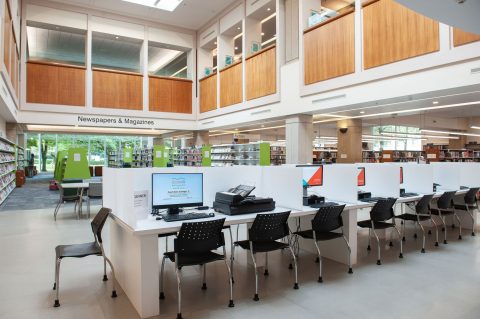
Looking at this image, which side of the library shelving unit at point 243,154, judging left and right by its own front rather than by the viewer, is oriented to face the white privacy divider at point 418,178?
left

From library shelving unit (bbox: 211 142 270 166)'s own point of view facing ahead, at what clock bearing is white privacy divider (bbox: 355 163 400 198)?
The white privacy divider is roughly at 10 o'clock from the library shelving unit.

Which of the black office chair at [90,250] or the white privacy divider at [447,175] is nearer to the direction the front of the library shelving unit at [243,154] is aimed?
the black office chair

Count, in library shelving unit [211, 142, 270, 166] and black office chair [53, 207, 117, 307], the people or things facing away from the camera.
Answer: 0

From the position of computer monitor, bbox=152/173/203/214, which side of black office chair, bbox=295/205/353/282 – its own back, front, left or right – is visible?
left

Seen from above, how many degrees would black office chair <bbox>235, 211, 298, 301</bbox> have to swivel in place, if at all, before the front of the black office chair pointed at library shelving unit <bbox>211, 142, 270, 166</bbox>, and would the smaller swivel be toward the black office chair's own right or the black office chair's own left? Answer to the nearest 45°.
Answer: approximately 45° to the black office chair's own right

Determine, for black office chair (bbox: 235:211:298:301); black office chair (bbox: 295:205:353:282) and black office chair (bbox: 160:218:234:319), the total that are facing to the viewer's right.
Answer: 0

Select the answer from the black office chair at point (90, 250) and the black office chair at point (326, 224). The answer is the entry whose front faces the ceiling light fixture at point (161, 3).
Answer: the black office chair at point (326, 224)

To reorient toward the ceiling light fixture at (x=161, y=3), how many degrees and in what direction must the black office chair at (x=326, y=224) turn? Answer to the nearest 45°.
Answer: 0° — it already faces it

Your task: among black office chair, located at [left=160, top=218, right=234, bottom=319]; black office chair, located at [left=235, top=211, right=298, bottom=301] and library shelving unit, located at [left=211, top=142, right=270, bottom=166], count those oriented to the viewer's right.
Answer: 0

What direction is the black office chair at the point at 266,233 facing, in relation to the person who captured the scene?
facing away from the viewer and to the left of the viewer

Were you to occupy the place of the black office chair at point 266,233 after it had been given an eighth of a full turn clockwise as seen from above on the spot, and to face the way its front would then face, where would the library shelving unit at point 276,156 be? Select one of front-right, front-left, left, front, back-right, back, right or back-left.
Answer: front

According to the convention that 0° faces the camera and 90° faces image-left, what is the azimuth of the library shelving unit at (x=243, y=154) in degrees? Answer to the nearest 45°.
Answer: approximately 45°

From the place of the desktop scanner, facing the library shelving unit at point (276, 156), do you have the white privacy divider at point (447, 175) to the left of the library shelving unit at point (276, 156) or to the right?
right

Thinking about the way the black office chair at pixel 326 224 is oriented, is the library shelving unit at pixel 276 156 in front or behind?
in front

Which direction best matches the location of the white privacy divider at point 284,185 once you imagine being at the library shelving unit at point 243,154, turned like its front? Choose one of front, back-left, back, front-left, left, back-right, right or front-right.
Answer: front-left

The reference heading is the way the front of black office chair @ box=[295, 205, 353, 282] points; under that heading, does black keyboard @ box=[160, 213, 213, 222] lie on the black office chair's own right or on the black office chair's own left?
on the black office chair's own left

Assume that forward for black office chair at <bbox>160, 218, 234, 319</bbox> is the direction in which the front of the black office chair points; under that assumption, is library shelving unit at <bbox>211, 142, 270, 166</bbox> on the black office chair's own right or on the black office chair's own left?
on the black office chair's own right
